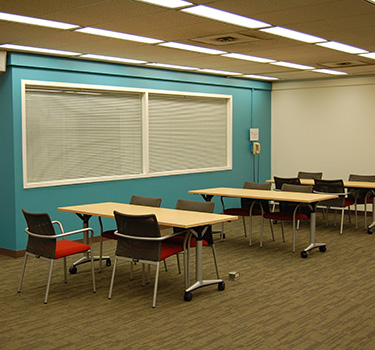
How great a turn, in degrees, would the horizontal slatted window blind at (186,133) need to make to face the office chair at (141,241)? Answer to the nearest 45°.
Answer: approximately 45° to its right

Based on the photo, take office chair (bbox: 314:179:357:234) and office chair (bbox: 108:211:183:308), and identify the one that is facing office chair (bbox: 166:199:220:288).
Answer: office chair (bbox: 108:211:183:308)

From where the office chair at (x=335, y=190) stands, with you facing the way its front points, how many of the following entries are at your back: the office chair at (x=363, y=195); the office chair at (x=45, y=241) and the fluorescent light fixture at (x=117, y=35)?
2

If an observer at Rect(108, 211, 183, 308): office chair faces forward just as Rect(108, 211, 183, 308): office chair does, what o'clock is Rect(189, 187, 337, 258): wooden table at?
The wooden table is roughly at 12 o'clock from the office chair.

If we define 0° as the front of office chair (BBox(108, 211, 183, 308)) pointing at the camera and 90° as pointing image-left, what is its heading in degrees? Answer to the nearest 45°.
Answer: approximately 225°

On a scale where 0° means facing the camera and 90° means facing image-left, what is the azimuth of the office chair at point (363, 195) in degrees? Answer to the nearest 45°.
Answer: approximately 45°

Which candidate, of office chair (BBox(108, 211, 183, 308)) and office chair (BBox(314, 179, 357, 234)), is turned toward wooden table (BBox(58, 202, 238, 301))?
office chair (BBox(108, 211, 183, 308))

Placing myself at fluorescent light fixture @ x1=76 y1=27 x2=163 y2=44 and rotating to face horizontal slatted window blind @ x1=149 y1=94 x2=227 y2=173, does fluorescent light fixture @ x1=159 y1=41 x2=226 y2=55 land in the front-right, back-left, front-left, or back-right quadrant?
front-right

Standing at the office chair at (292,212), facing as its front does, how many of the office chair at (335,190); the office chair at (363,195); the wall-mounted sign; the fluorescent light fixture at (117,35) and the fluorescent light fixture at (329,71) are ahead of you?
1

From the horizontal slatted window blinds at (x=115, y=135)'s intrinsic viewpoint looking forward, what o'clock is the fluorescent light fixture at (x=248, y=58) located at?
The fluorescent light fixture is roughly at 11 o'clock from the horizontal slatted window blinds.

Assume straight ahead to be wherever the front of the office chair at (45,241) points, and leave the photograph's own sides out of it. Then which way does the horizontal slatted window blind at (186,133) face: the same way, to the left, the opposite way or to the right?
to the right

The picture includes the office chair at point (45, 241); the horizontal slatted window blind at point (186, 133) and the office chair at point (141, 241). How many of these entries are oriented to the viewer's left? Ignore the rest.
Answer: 0
